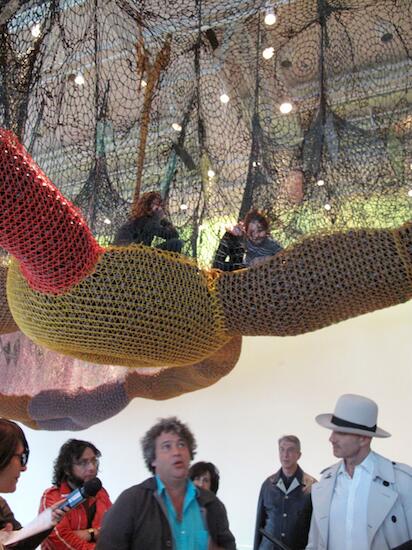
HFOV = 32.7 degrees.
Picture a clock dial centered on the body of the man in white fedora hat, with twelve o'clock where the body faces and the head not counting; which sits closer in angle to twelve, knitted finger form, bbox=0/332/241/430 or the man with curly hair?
the man with curly hair

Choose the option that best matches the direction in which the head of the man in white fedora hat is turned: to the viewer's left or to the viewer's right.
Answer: to the viewer's left

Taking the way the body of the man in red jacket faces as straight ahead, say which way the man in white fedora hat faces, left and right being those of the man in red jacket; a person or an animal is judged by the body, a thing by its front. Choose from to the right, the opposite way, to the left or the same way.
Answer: to the right

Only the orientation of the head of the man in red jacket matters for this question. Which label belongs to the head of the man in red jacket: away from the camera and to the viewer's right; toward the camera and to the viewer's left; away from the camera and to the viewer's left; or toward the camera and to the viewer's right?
toward the camera and to the viewer's right

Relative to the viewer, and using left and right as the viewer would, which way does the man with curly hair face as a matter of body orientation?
facing the viewer and to the right of the viewer

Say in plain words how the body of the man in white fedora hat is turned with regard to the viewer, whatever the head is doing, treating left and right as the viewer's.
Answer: facing the viewer and to the left of the viewer

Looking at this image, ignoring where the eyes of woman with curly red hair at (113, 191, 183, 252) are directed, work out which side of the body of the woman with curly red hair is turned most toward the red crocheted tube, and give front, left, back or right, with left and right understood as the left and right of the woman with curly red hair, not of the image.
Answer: right

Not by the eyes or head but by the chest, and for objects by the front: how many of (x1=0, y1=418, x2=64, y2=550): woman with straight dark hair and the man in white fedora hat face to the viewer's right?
1

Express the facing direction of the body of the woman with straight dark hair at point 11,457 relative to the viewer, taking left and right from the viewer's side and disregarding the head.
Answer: facing to the right of the viewer
